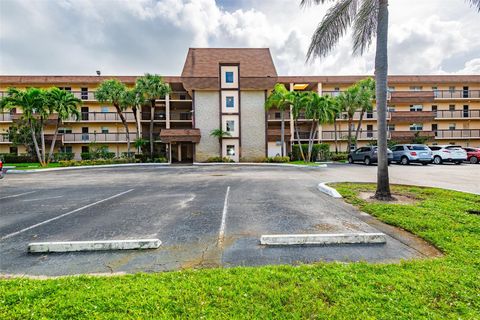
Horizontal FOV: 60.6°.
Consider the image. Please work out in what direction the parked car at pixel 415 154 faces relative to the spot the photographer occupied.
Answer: facing away from the viewer and to the left of the viewer

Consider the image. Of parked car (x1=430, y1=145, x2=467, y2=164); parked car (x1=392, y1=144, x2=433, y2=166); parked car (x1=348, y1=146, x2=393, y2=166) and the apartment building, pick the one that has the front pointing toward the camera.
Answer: the apartment building

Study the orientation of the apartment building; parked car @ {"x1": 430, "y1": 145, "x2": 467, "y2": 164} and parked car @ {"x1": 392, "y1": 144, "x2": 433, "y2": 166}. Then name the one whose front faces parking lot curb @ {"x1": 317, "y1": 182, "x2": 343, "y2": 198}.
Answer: the apartment building

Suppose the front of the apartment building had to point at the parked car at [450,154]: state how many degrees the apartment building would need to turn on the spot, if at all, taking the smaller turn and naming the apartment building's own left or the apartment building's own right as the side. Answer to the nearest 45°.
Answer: approximately 45° to the apartment building's own left

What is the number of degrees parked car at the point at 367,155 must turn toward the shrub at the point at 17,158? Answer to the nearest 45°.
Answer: approximately 45° to its left

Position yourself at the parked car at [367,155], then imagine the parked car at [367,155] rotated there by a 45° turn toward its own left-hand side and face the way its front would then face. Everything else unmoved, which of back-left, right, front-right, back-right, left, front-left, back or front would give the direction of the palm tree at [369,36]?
left

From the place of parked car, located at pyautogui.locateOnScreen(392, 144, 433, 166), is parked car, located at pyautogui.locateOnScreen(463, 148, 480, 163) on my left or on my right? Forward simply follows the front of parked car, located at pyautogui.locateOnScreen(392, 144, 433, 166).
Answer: on my right
